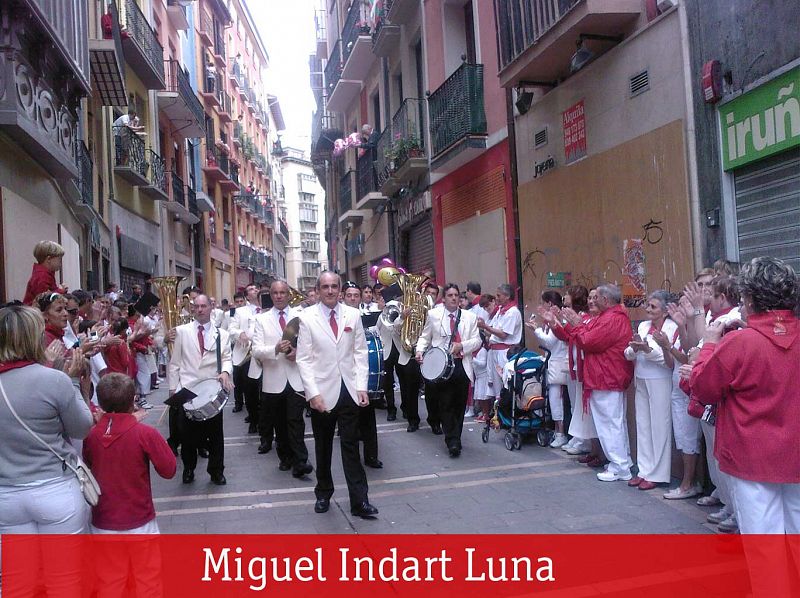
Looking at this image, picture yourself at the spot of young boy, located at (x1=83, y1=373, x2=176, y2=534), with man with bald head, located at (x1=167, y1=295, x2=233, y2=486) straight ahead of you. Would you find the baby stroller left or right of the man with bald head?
right

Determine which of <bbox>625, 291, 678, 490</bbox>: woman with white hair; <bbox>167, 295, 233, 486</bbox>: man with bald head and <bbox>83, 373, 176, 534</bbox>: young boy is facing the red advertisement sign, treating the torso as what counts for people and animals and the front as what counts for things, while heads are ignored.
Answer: the young boy

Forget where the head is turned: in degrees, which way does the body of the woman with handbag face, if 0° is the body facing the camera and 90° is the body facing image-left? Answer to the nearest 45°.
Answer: approximately 225°

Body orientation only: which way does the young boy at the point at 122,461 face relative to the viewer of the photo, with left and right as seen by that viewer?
facing away from the viewer and to the right of the viewer

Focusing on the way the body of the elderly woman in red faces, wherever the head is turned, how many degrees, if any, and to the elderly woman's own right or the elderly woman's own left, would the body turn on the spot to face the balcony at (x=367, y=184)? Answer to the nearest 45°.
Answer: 0° — they already face it

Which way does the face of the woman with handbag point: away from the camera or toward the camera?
away from the camera

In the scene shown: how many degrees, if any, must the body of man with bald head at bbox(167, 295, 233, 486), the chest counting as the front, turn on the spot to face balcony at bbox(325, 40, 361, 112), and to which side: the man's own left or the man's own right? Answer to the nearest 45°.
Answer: approximately 180°

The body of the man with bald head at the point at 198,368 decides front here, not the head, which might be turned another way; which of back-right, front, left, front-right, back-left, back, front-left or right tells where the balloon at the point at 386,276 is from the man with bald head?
back-left

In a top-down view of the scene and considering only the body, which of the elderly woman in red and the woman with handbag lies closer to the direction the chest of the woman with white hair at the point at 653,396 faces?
the woman with handbag

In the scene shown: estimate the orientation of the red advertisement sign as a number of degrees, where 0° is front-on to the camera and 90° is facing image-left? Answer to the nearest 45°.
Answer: approximately 45°
